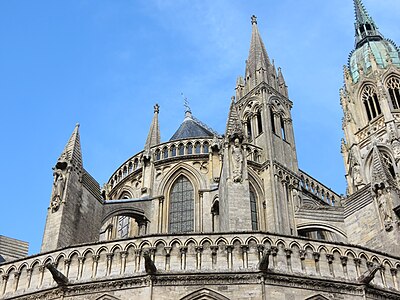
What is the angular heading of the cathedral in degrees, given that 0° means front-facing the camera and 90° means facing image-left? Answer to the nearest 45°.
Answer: approximately 225°
